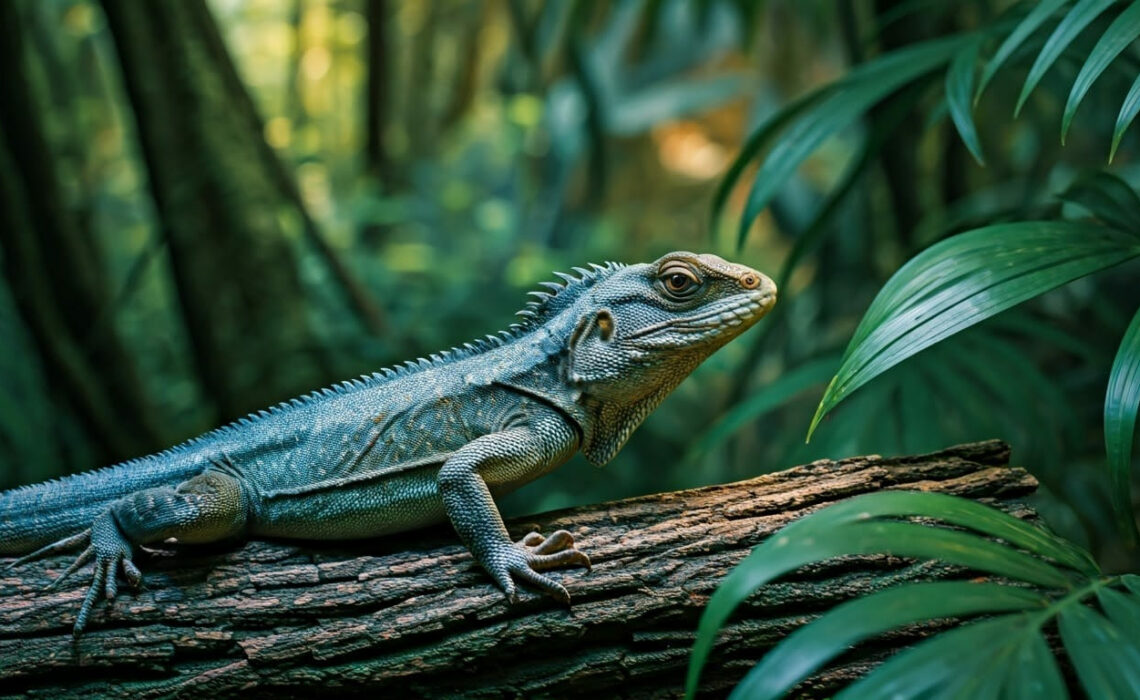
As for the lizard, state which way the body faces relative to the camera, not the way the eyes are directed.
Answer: to the viewer's right

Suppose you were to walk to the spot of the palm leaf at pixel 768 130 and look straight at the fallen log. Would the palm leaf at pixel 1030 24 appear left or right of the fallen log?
left

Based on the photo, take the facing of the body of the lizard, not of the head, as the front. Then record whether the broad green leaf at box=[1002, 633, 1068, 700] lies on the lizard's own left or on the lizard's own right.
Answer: on the lizard's own right

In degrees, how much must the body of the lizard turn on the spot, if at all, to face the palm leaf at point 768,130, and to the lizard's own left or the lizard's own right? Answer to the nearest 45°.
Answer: approximately 45° to the lizard's own left

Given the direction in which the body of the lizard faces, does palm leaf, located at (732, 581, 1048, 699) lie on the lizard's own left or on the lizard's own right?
on the lizard's own right

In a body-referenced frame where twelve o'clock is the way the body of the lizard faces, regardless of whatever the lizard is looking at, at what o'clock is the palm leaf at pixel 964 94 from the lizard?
The palm leaf is roughly at 12 o'clock from the lizard.
